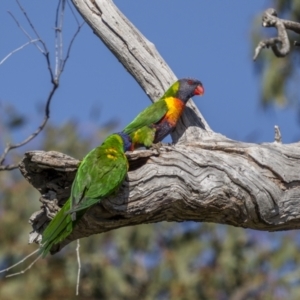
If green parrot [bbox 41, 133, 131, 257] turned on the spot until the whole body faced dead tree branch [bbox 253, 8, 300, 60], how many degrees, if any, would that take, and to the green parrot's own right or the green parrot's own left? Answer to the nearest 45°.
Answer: approximately 45° to the green parrot's own right

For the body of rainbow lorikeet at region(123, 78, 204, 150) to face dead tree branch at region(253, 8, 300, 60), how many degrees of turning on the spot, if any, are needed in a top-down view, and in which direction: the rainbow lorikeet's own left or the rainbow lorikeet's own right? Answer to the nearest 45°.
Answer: approximately 45° to the rainbow lorikeet's own left

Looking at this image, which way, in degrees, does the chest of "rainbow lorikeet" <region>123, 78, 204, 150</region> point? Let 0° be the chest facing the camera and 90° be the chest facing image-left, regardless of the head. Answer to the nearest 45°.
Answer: approximately 270°

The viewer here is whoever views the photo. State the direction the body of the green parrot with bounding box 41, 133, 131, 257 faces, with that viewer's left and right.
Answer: facing away from the viewer and to the right of the viewer
